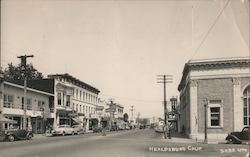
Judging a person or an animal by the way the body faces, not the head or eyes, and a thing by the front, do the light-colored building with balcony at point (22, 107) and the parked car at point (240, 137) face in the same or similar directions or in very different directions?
very different directions

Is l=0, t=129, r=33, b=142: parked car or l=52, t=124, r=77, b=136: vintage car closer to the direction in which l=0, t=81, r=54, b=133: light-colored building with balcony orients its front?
the vintage car

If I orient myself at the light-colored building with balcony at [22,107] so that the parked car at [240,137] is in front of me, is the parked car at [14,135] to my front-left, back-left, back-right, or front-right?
front-right

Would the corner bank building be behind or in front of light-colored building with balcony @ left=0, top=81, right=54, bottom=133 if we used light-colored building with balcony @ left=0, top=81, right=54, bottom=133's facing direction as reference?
in front
